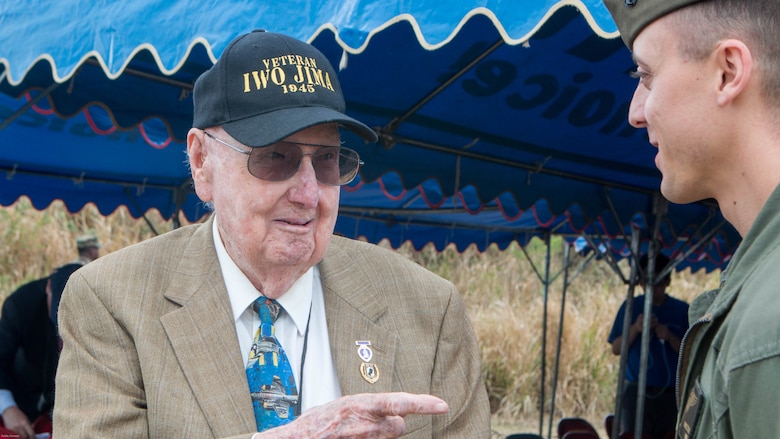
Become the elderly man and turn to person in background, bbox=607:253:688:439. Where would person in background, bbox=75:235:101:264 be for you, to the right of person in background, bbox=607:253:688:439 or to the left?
left

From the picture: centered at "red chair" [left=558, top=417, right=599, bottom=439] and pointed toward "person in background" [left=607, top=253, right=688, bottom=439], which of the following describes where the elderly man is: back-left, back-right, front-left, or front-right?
back-right

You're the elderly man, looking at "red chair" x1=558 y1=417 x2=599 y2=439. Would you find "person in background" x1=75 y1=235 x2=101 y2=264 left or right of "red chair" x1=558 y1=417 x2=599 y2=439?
left

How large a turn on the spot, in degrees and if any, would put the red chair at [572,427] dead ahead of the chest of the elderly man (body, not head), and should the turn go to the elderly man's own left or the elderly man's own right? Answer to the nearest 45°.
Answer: approximately 90° to the elderly man's own left

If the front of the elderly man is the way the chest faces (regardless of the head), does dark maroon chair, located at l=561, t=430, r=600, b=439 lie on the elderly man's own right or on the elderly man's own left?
on the elderly man's own left

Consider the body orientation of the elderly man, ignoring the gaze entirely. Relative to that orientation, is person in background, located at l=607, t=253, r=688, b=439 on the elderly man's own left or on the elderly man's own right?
on the elderly man's own left

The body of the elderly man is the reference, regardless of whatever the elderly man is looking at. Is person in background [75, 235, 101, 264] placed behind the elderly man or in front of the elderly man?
behind

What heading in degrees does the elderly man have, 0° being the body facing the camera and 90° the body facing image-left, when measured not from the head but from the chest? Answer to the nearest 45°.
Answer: approximately 315°

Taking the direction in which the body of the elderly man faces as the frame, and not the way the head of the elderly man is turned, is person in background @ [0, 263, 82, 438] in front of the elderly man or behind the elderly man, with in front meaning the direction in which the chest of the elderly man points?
behind
